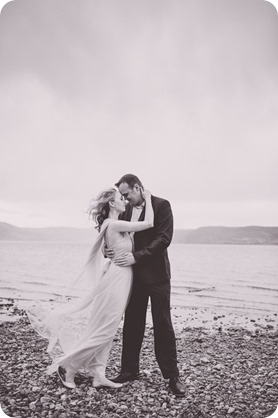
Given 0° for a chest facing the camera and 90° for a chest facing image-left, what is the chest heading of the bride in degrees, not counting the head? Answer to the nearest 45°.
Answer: approximately 270°

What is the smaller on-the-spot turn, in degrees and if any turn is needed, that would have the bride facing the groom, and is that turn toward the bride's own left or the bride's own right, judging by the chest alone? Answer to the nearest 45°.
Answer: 0° — they already face them

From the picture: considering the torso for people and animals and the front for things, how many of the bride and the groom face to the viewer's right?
1

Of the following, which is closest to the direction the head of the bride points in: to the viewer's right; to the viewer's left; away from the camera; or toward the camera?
to the viewer's right

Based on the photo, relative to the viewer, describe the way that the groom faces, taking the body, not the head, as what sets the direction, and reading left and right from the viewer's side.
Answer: facing the viewer and to the left of the viewer
